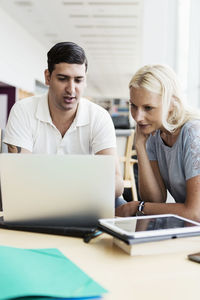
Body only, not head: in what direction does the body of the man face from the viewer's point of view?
toward the camera

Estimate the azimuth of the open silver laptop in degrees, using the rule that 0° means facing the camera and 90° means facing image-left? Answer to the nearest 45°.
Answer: approximately 180°

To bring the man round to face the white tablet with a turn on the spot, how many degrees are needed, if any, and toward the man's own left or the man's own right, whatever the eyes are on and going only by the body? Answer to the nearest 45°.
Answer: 0° — they already face it

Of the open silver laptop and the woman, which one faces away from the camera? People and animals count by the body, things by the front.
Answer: the open silver laptop

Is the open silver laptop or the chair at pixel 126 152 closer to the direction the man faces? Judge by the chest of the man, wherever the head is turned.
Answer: the open silver laptop

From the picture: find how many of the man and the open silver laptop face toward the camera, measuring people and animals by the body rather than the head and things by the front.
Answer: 1

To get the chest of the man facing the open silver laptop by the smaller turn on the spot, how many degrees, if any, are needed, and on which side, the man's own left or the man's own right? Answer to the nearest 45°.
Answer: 0° — they already face it

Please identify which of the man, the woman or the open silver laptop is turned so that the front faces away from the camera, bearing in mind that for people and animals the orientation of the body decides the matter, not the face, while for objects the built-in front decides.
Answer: the open silver laptop

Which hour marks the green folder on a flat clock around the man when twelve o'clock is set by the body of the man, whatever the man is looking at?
The green folder is roughly at 12 o'clock from the man.

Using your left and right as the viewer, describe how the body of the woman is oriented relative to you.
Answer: facing the viewer and to the left of the viewer

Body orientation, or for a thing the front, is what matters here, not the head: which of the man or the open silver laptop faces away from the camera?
the open silver laptop

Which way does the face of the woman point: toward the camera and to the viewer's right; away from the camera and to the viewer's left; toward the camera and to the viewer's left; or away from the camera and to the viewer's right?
toward the camera and to the viewer's left

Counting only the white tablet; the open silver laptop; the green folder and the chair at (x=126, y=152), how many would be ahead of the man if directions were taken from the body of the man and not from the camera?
3
